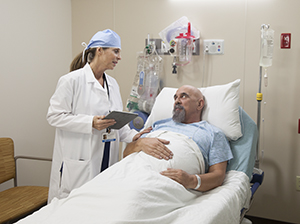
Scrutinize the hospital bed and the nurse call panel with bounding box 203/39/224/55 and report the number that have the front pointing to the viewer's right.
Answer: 0

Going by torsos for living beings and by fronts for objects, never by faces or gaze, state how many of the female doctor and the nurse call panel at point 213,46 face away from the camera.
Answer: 0

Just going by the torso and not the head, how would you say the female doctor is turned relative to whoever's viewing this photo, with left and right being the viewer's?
facing the viewer and to the right of the viewer

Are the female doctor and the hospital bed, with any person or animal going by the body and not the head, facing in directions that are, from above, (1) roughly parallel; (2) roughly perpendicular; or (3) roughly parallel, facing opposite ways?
roughly perpendicular

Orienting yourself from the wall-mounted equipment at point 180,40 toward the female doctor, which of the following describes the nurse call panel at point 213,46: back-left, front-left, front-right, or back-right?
back-left

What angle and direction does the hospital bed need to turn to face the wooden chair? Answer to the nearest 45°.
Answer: approximately 90° to its right

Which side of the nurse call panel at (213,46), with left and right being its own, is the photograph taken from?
front

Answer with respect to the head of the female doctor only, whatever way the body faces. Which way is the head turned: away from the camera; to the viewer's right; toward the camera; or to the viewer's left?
to the viewer's right

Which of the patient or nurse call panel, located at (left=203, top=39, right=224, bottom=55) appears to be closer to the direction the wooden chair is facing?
the patient

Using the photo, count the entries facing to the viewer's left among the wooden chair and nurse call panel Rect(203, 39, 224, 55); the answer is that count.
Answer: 0
